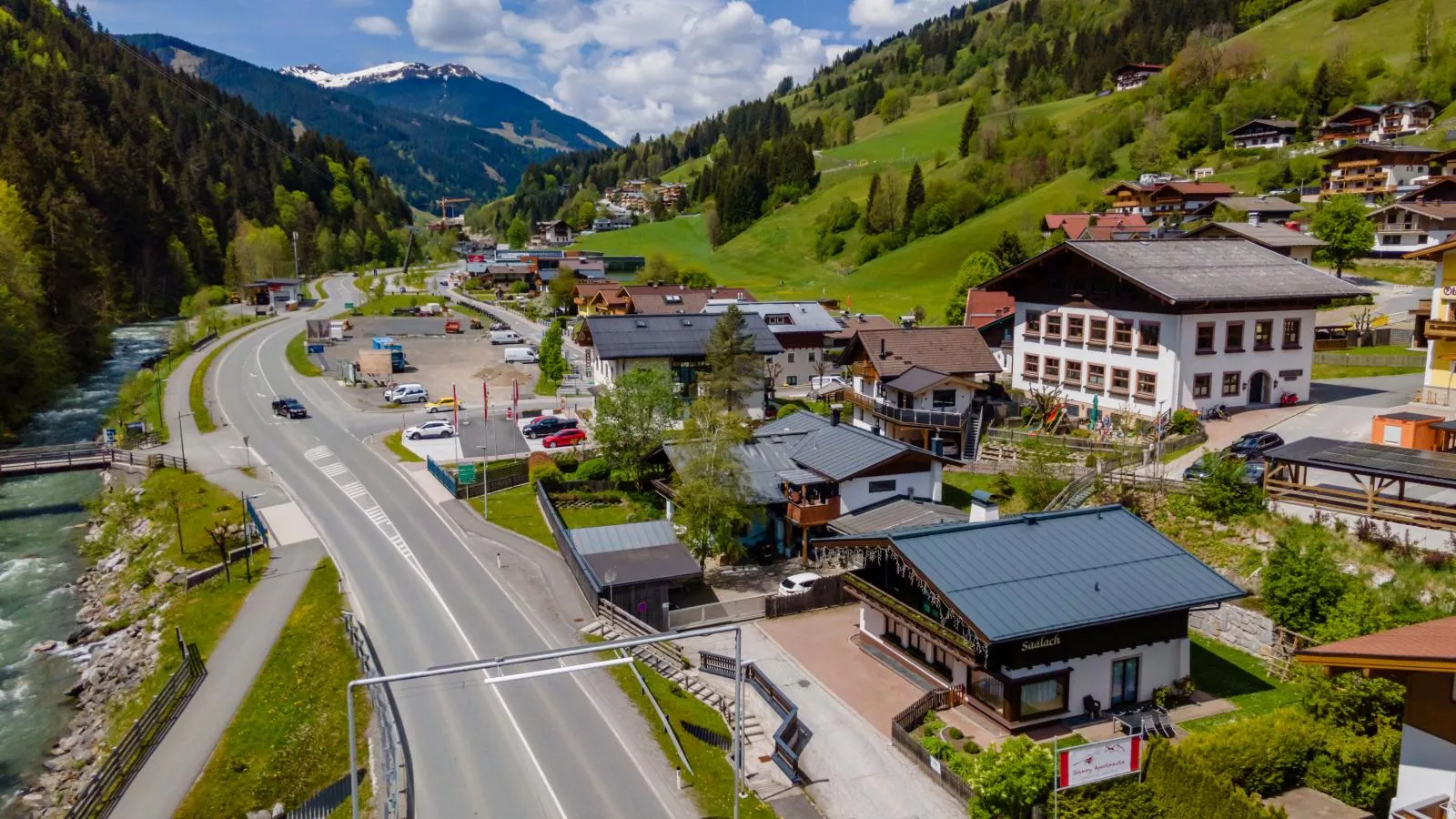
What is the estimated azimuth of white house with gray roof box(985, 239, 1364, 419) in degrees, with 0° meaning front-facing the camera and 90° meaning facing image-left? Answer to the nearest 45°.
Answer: approximately 315°

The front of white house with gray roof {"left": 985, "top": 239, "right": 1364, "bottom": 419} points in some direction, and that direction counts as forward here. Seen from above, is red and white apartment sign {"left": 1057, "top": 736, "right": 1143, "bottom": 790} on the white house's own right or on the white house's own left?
on the white house's own right

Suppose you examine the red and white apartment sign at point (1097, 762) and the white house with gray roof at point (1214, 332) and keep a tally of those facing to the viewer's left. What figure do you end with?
0

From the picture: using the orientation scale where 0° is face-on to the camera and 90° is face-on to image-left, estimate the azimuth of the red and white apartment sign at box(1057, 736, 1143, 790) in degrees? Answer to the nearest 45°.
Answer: approximately 315°

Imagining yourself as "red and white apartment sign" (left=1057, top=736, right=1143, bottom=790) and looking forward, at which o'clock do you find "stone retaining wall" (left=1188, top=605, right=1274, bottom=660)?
The stone retaining wall is roughly at 8 o'clock from the red and white apartment sign.

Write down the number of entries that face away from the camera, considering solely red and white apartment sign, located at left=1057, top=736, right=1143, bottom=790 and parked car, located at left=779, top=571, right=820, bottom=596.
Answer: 0

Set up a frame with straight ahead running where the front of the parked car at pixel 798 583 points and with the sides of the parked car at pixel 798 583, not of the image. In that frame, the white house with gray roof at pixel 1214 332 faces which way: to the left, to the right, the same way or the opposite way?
to the left

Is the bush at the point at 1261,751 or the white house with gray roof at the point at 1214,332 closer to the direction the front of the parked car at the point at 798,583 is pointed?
the bush

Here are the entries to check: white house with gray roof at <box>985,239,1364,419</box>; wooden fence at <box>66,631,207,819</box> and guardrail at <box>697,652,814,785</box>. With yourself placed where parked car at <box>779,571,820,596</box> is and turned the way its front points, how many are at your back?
1

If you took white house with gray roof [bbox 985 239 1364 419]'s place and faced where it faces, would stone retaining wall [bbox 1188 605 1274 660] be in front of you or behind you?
in front

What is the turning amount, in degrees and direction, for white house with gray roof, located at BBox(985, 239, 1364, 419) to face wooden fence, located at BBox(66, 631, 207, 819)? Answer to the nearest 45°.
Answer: approximately 90° to its right

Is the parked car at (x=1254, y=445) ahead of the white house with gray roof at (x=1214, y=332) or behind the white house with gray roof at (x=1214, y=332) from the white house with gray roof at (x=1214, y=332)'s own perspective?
ahead
